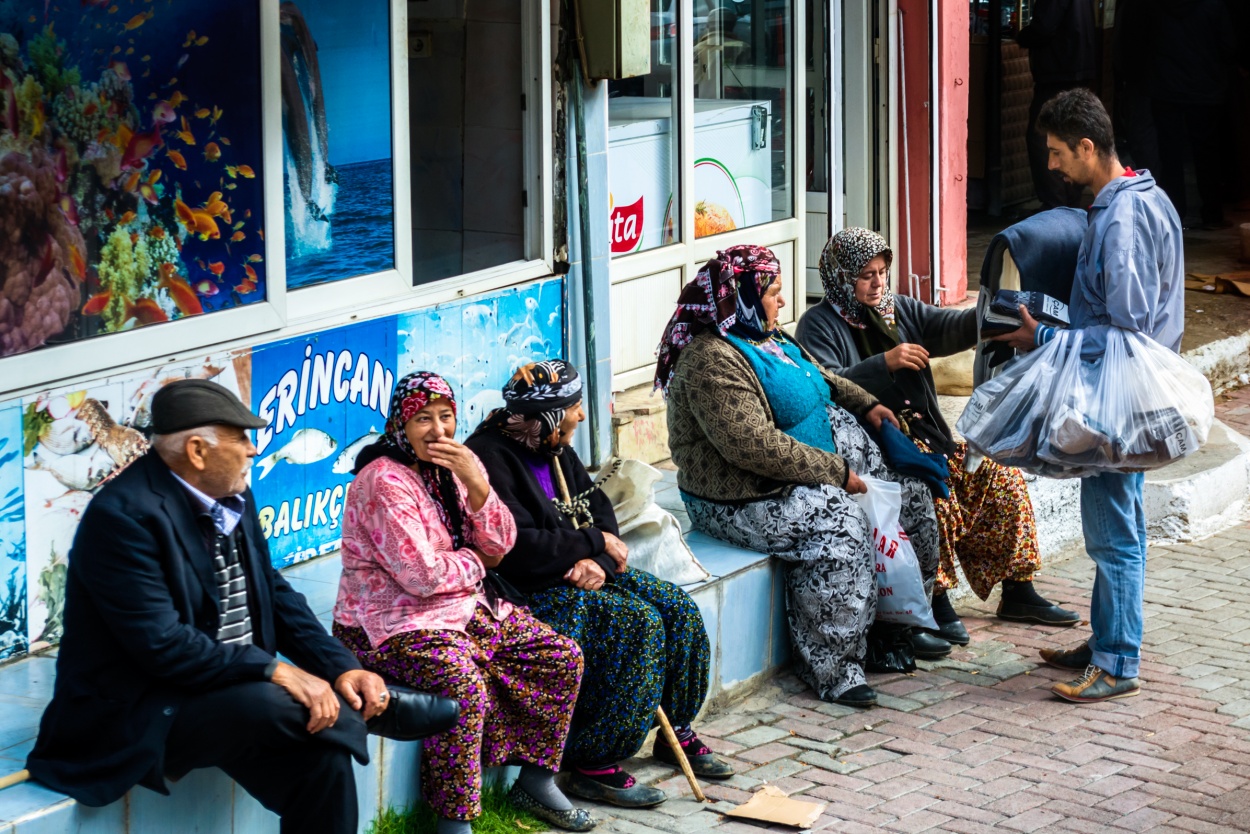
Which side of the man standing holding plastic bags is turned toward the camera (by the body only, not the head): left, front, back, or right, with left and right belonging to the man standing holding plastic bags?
left

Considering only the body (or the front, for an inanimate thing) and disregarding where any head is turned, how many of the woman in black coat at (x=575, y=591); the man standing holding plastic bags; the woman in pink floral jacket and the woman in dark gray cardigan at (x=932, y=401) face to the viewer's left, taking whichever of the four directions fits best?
1

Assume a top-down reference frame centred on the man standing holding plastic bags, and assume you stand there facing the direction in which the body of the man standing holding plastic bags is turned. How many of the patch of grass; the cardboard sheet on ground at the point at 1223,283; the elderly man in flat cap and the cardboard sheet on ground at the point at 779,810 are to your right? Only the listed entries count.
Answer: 1

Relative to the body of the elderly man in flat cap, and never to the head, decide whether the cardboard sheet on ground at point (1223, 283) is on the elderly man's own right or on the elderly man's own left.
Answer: on the elderly man's own left

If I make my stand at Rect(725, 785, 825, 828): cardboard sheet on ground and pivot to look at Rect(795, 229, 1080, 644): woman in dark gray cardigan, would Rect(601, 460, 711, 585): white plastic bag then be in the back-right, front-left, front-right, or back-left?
front-left

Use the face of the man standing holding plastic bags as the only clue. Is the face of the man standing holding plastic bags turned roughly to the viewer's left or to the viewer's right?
to the viewer's left

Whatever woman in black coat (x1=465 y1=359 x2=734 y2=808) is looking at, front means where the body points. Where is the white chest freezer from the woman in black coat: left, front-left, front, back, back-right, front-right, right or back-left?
back-left

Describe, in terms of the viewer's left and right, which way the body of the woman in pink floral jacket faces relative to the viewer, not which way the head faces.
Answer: facing the viewer and to the right of the viewer

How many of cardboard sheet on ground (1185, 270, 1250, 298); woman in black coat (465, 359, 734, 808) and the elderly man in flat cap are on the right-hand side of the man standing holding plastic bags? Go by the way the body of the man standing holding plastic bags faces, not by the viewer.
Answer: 1
